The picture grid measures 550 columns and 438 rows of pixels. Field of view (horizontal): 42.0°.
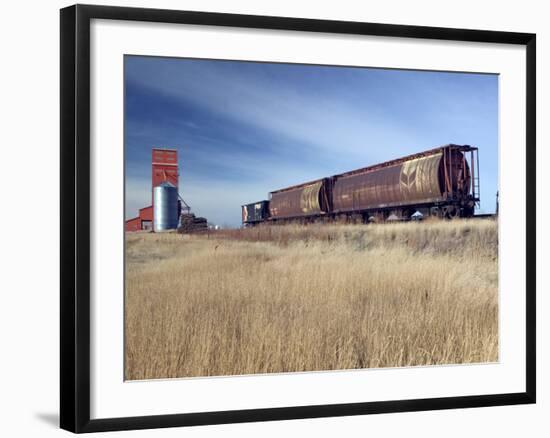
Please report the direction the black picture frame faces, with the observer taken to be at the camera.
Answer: facing the viewer and to the right of the viewer
